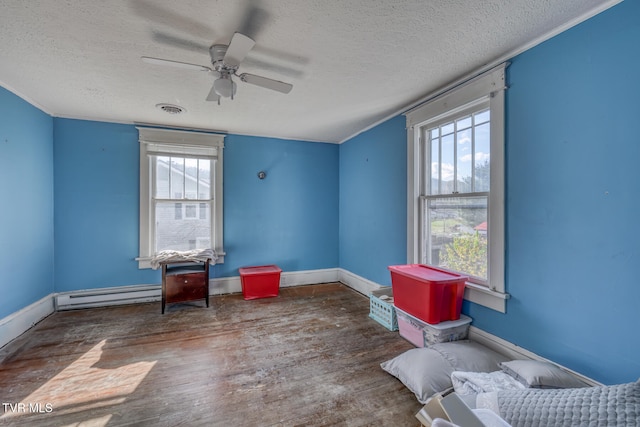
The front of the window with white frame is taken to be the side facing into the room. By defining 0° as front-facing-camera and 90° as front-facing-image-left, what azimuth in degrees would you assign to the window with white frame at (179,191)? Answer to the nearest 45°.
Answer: approximately 0°

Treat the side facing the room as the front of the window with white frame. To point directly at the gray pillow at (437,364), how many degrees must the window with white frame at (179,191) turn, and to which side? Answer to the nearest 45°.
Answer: approximately 45° to its left

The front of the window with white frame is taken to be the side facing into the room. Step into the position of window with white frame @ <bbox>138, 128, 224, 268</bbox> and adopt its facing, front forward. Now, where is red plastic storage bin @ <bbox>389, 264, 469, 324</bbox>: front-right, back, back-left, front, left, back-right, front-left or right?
front-left

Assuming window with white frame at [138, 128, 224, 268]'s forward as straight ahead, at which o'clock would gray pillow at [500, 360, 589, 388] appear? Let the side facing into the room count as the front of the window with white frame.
The gray pillow is roughly at 11 o'clock from the window with white frame.
